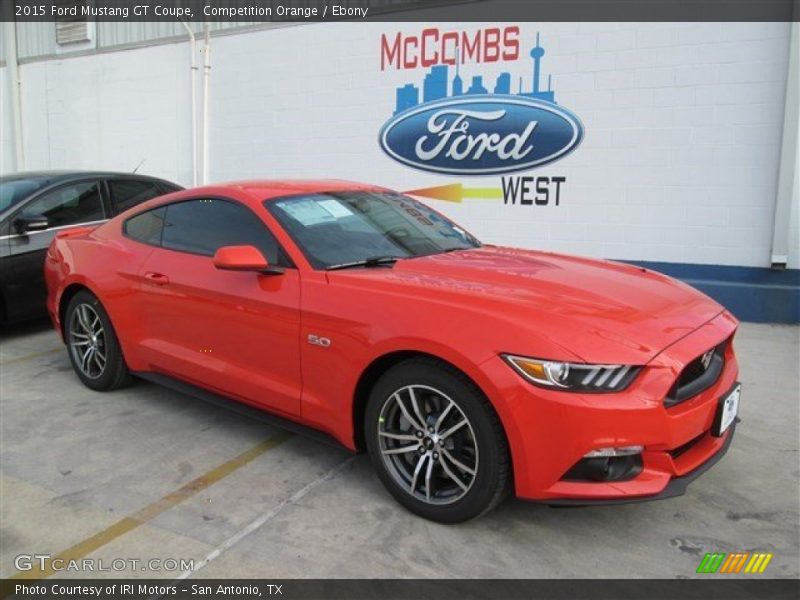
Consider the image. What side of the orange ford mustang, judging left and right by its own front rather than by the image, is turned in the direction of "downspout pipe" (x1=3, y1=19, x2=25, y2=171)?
back

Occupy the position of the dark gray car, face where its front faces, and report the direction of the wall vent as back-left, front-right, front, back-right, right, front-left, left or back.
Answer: back-right

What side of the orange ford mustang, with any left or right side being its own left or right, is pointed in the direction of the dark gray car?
back

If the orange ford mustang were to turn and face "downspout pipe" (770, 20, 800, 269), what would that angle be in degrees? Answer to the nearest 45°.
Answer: approximately 90° to its left

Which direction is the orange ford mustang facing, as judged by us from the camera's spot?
facing the viewer and to the right of the viewer

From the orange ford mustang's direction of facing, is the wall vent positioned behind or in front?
behind

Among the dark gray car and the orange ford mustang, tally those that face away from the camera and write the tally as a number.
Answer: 0

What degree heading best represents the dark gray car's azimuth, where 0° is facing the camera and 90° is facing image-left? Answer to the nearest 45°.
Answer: approximately 45°

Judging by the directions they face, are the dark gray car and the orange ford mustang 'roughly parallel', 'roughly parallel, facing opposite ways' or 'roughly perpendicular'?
roughly perpendicular
